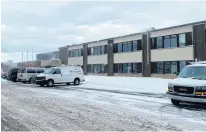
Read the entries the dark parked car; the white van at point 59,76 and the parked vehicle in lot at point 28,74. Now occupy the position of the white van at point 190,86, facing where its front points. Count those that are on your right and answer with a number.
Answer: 3

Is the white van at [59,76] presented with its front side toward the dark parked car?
no

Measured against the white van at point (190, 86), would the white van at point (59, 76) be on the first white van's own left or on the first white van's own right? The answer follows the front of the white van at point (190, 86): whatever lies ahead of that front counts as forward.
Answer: on the first white van's own right

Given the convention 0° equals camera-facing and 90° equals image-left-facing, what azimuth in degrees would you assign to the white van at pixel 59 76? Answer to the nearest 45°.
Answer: approximately 45°

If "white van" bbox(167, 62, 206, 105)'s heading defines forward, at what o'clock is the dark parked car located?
The dark parked car is roughly at 3 o'clock from the white van.

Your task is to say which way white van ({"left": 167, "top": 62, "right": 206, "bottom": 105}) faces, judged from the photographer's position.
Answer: facing the viewer and to the left of the viewer

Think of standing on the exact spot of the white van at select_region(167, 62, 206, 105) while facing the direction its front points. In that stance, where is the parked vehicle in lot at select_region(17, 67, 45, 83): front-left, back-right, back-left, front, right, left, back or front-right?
right

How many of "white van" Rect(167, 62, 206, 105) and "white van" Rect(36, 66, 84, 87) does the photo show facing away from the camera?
0
